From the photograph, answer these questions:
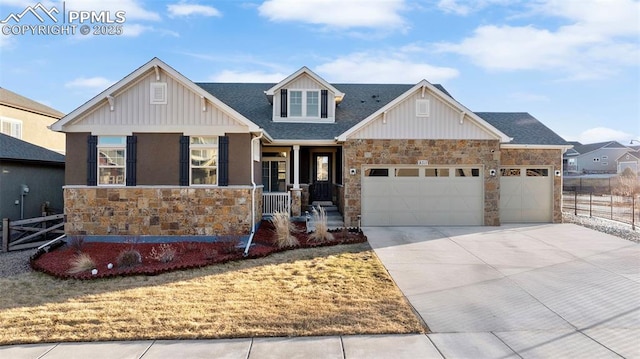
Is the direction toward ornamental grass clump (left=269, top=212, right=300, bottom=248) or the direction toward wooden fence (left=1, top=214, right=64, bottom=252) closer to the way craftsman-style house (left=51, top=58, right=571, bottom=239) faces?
the ornamental grass clump

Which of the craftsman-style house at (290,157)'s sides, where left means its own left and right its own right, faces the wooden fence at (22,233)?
right

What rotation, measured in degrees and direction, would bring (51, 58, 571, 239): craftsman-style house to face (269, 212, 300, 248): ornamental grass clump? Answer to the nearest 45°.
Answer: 0° — it already faces it

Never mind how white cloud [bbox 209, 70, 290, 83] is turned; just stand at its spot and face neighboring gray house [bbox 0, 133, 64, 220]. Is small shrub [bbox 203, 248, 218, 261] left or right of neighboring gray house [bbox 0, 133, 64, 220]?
left

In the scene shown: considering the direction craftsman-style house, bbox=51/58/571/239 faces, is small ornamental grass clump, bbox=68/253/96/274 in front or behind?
in front

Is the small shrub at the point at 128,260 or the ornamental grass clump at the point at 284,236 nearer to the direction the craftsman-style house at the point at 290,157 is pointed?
the ornamental grass clump

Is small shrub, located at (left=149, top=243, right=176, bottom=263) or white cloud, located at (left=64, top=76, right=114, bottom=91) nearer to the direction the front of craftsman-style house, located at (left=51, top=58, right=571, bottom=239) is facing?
the small shrub

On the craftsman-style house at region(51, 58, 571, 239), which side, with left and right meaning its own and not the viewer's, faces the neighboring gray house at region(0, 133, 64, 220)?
right

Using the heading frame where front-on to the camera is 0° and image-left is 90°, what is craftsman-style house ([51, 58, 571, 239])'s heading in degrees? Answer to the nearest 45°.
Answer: approximately 0°

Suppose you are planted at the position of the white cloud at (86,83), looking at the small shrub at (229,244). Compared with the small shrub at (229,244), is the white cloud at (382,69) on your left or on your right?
left

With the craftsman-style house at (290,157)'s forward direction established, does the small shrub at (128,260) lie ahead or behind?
ahead

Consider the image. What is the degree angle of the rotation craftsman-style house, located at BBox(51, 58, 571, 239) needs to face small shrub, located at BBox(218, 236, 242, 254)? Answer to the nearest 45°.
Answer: approximately 45° to its right

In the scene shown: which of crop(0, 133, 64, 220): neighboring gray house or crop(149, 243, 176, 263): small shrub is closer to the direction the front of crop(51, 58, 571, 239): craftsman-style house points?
the small shrub
